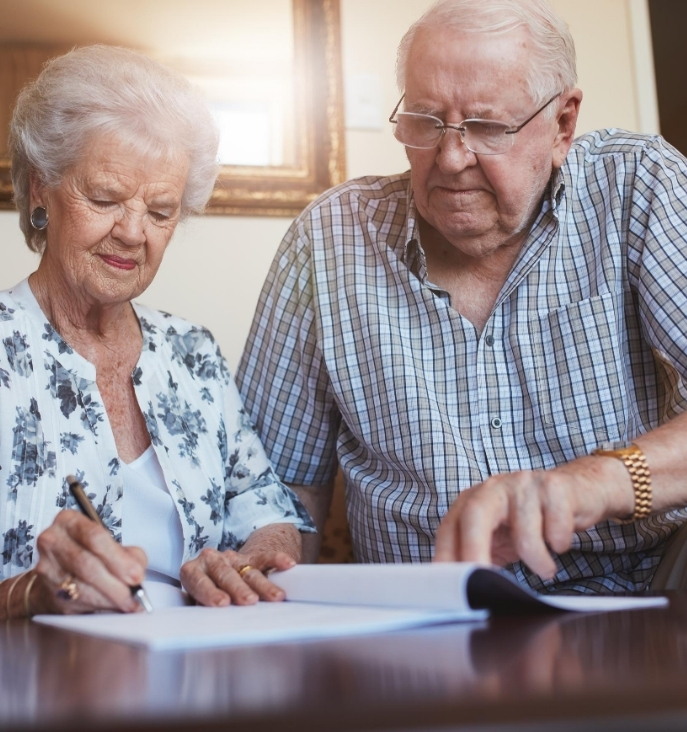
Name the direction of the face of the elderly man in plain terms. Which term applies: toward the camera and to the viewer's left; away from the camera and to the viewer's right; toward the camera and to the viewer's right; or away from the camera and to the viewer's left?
toward the camera and to the viewer's left

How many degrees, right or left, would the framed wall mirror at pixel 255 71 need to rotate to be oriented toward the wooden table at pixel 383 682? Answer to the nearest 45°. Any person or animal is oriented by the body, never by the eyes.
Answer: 0° — it already faces it

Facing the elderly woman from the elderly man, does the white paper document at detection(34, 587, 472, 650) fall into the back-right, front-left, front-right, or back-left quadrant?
front-left

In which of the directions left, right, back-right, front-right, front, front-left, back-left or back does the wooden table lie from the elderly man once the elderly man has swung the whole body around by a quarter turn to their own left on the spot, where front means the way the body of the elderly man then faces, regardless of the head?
right

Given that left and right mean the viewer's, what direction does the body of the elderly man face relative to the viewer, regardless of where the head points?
facing the viewer

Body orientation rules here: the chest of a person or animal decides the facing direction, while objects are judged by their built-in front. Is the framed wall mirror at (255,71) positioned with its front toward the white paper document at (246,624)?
yes

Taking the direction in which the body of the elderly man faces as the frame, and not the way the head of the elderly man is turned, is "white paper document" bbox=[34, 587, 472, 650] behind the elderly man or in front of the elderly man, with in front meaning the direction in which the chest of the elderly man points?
in front

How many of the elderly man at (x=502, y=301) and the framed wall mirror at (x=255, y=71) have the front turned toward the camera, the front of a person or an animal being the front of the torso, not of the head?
2

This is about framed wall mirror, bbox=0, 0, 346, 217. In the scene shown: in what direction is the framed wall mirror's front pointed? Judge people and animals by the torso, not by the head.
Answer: toward the camera

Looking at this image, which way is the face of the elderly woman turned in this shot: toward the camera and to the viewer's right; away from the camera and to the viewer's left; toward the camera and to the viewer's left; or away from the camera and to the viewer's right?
toward the camera and to the viewer's right

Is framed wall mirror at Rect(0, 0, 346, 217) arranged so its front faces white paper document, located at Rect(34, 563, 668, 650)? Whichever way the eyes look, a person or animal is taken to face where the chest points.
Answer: yes

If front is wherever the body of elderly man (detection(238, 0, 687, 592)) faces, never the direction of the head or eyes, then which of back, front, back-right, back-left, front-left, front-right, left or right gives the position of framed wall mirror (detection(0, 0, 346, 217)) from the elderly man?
back-right
